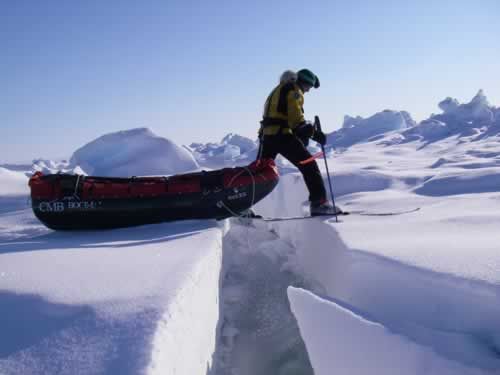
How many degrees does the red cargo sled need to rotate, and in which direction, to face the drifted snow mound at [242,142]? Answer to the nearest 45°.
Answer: approximately 90° to its left

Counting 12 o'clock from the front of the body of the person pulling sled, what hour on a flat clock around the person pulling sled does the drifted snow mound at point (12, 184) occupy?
The drifted snow mound is roughly at 7 o'clock from the person pulling sled.

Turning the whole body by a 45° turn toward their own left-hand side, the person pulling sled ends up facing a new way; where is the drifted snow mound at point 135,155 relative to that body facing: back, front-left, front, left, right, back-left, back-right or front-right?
left

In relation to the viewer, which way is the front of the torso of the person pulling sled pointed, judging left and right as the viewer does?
facing to the right of the viewer

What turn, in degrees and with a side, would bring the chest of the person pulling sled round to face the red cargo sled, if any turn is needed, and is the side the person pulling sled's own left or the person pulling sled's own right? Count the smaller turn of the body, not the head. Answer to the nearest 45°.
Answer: approximately 180°

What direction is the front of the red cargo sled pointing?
to the viewer's right

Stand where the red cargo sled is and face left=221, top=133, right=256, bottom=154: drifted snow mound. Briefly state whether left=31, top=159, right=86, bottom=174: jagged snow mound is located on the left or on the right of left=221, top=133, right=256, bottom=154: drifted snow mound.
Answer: left
